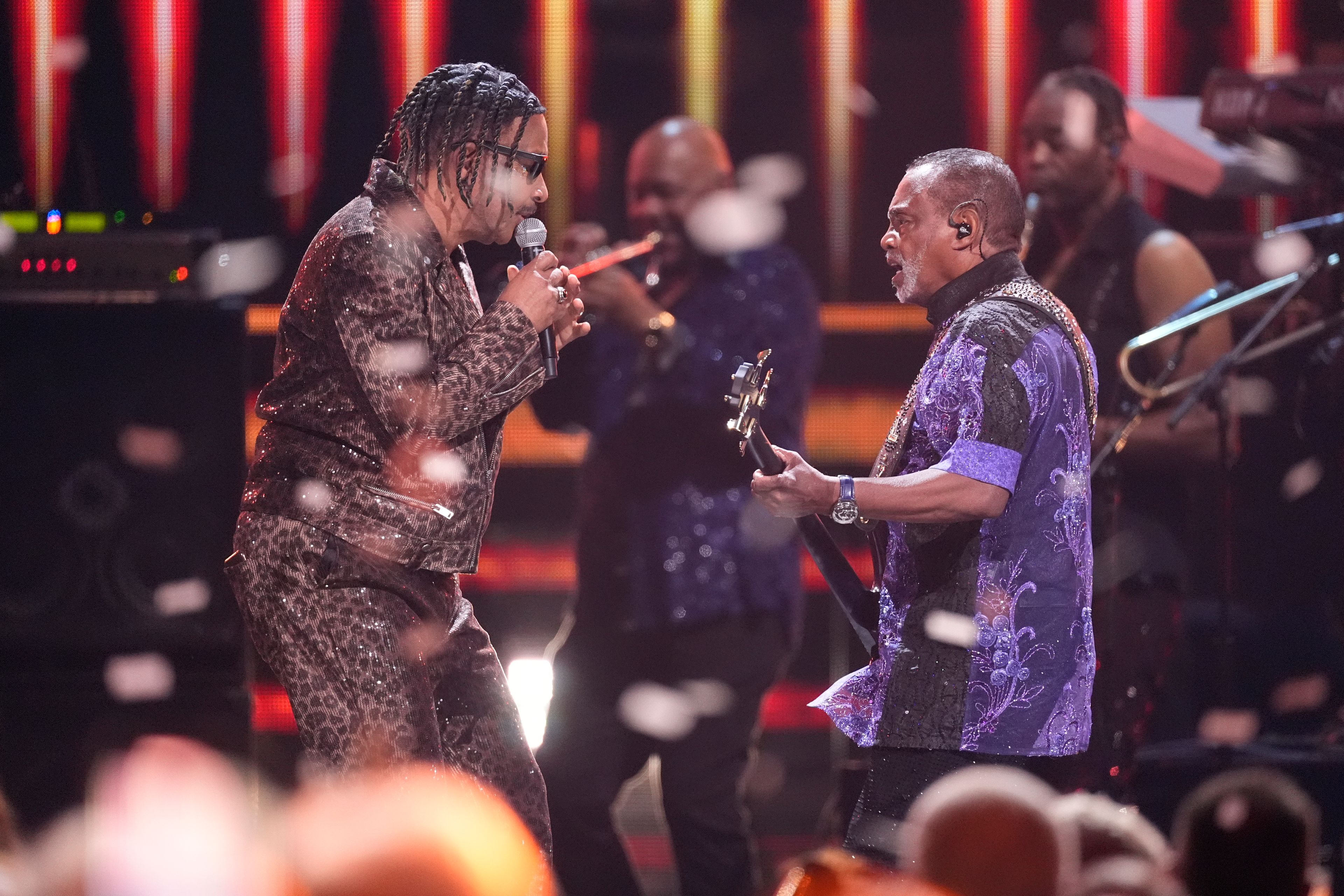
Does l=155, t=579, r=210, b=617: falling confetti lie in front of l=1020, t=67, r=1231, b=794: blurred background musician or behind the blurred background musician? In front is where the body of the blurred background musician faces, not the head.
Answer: in front

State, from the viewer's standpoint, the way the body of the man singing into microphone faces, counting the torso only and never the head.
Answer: to the viewer's right

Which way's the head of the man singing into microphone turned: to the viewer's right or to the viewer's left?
to the viewer's right

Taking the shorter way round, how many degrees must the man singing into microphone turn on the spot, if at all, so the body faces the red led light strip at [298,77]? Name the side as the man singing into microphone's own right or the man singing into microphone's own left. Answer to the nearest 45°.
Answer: approximately 90° to the man singing into microphone's own left

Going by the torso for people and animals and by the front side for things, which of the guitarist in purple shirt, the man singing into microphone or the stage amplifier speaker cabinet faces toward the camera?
the stage amplifier speaker cabinet

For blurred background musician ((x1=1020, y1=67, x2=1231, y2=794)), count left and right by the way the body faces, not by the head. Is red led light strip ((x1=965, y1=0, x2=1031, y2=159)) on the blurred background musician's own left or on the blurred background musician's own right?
on the blurred background musician's own right

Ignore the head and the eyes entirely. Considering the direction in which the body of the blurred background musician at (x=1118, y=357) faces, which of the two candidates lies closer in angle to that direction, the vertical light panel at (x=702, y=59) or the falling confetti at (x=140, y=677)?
the falling confetti

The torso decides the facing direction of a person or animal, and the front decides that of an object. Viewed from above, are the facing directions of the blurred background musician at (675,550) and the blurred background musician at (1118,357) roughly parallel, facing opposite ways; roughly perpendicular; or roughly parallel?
roughly parallel

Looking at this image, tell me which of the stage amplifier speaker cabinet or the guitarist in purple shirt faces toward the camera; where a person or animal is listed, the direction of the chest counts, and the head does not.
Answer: the stage amplifier speaker cabinet

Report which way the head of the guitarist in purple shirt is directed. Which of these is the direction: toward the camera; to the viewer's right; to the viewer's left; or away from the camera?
to the viewer's left

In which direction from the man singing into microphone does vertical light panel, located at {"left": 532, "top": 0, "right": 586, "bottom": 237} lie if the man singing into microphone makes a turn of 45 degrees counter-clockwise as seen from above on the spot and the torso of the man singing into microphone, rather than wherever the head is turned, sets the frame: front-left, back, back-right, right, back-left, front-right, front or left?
front-left

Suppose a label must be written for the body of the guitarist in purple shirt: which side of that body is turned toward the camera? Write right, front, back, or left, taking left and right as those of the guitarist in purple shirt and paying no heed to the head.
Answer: left

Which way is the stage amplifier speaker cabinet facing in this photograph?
toward the camera

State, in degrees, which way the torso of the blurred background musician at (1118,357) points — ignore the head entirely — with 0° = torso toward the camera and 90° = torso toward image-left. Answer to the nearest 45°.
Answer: approximately 45°

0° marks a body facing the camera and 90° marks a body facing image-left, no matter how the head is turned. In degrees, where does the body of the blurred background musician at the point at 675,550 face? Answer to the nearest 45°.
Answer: approximately 45°
